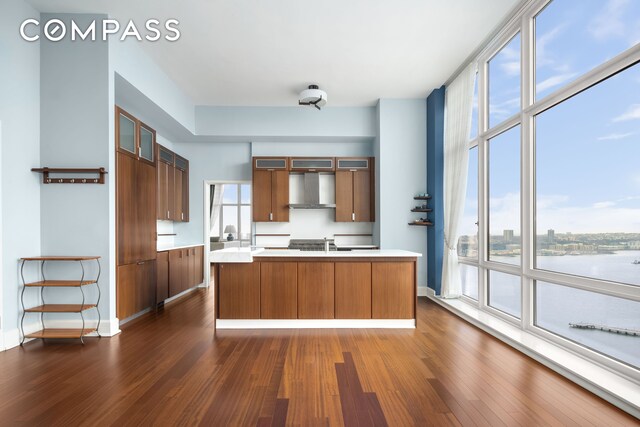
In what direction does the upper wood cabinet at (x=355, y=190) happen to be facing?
toward the camera

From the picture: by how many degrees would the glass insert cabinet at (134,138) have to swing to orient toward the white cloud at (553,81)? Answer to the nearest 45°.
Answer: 0° — it already faces it

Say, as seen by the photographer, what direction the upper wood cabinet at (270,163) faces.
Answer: facing the viewer

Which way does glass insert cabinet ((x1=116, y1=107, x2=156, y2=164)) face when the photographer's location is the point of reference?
facing the viewer and to the right of the viewer

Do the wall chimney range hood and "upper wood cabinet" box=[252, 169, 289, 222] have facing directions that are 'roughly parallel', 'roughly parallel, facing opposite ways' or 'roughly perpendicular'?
roughly parallel

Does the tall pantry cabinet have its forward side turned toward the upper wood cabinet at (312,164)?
no

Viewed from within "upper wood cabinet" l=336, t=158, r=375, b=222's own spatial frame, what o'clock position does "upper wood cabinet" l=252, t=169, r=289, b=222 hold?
"upper wood cabinet" l=252, t=169, r=289, b=222 is roughly at 3 o'clock from "upper wood cabinet" l=336, t=158, r=375, b=222.

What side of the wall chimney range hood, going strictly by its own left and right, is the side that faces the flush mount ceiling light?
front

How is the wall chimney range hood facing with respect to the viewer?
toward the camera

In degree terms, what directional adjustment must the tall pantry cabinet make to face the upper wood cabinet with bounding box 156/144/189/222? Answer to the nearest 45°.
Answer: approximately 135° to its left

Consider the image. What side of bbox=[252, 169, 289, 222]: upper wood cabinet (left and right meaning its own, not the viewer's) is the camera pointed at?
front
